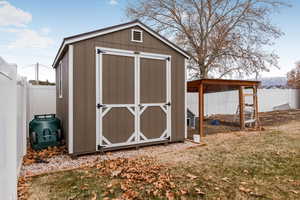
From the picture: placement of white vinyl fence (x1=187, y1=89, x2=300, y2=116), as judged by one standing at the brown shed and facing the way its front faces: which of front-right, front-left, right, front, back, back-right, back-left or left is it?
left

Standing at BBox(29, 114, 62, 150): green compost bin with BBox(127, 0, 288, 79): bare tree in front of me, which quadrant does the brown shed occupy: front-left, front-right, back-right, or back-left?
front-right

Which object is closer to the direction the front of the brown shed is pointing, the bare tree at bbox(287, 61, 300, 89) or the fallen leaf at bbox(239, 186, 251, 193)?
the fallen leaf

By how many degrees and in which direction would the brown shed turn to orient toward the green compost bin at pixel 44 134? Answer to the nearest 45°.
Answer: approximately 135° to its right

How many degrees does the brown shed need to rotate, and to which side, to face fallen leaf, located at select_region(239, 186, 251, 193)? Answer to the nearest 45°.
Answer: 0° — it already faces it

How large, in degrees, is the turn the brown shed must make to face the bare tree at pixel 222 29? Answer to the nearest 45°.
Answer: approximately 90° to its left

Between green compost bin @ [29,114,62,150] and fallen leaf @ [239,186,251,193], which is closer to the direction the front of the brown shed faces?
the fallen leaf

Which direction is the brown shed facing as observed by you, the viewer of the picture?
facing the viewer and to the right of the viewer

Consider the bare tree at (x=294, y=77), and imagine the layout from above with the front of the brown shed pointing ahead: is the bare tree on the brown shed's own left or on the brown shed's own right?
on the brown shed's own left

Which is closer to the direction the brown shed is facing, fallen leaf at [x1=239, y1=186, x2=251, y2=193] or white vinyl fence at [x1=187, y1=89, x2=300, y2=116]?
the fallen leaf
